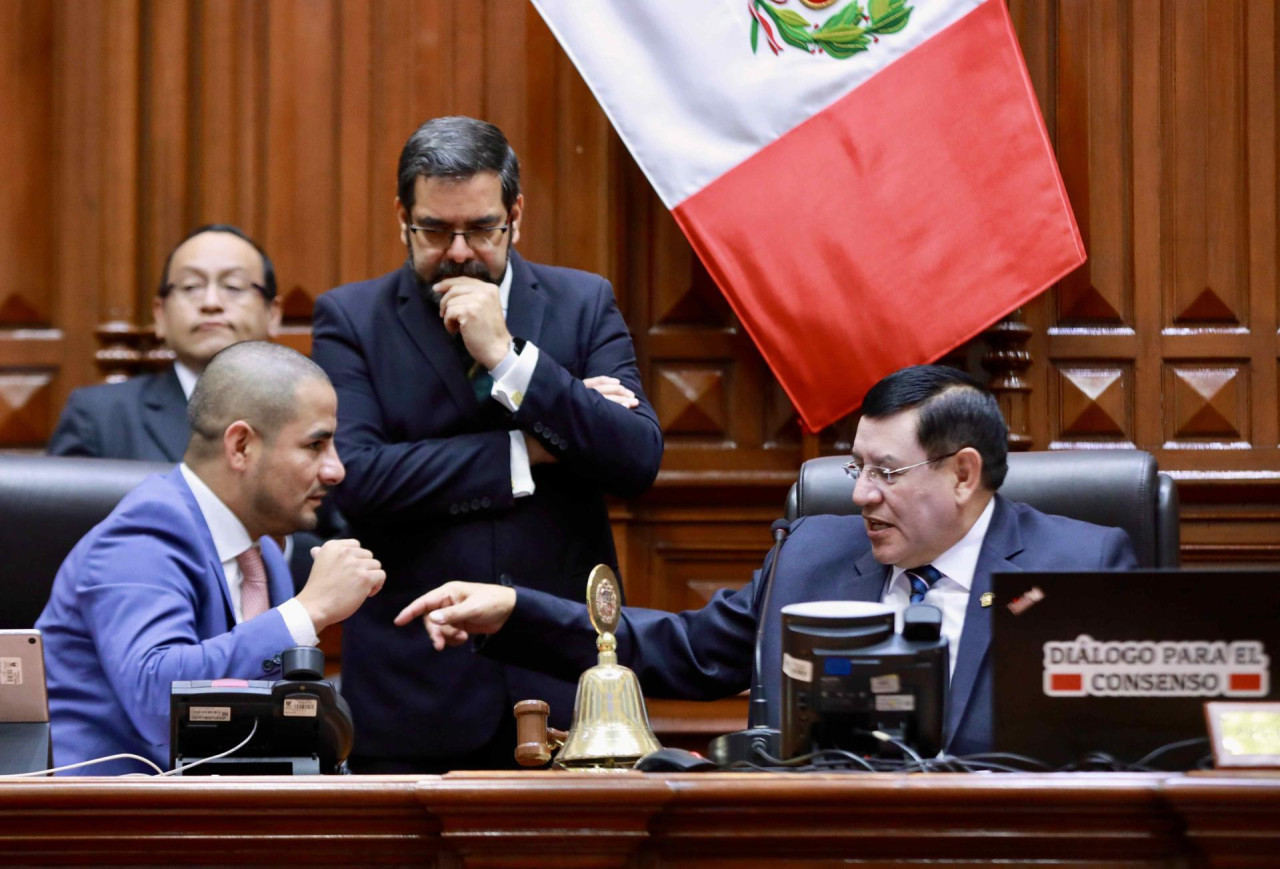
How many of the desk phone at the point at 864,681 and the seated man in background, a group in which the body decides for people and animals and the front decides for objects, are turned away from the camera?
1

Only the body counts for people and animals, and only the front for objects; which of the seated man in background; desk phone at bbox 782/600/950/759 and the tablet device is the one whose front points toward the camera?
the seated man in background

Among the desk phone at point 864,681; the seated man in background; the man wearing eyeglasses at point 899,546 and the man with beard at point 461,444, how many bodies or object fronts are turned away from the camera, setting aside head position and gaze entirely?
1

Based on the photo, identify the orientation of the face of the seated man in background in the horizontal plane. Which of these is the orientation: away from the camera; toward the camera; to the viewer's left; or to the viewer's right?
toward the camera

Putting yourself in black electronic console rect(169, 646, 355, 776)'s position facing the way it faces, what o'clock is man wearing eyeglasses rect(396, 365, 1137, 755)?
The man wearing eyeglasses is roughly at 2 o'clock from the black electronic console.

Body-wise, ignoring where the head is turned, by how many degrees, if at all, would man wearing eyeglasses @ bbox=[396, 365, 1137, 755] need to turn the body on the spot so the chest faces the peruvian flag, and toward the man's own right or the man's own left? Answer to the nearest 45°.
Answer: approximately 135° to the man's own right

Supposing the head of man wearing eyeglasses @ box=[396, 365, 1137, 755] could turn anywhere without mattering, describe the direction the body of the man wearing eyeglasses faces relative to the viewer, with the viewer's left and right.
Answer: facing the viewer and to the left of the viewer

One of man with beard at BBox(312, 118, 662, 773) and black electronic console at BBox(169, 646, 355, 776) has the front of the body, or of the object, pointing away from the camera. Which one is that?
the black electronic console

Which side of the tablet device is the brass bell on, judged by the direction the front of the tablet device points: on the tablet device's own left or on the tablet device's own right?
on the tablet device's own right

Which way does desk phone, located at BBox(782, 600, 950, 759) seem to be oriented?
away from the camera

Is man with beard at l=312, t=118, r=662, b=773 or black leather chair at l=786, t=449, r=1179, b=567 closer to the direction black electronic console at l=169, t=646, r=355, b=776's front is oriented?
the man with beard

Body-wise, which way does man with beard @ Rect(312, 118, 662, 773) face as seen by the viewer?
toward the camera

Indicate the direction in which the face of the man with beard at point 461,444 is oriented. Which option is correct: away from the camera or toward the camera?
toward the camera

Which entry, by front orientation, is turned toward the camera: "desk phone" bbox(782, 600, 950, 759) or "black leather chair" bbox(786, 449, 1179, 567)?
the black leather chair

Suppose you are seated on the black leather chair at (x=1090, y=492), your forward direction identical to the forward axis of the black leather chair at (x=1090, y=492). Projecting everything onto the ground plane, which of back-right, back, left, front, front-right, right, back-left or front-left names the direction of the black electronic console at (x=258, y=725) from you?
front-right

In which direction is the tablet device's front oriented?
away from the camera

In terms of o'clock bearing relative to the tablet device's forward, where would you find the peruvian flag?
The peruvian flag is roughly at 2 o'clock from the tablet device.

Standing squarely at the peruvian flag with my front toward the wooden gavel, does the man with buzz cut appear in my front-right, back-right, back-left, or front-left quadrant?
front-right
